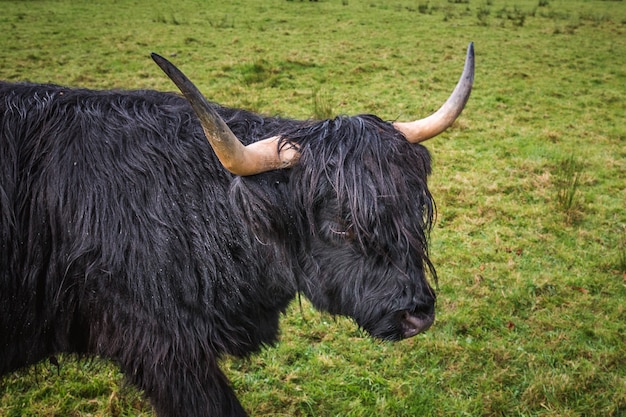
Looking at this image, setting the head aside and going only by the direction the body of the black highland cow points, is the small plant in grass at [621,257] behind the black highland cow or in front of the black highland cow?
in front

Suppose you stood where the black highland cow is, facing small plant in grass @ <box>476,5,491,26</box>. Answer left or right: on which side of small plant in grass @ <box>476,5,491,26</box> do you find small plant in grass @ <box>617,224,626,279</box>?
right

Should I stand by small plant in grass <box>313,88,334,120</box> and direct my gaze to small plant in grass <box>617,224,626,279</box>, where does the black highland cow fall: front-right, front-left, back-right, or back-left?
front-right

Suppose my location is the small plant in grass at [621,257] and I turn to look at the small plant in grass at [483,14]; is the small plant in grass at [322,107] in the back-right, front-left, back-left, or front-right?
front-left

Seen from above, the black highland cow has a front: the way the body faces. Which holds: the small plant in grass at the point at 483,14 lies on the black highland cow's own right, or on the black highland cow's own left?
on the black highland cow's own left

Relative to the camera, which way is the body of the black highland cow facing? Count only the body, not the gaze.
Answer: to the viewer's right

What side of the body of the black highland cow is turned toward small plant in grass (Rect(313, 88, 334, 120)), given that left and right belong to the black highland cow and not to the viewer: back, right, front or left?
left

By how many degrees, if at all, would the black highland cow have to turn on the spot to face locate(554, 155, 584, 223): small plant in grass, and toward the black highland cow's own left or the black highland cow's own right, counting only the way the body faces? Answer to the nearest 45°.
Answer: approximately 45° to the black highland cow's own left

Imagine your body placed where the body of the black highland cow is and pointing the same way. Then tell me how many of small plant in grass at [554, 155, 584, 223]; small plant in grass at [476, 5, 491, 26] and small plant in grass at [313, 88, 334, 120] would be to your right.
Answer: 0

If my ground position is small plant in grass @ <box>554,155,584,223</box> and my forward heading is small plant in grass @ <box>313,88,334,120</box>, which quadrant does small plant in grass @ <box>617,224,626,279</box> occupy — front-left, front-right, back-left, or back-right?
back-left

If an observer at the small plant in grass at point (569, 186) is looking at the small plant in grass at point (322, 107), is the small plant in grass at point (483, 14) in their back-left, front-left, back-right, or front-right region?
front-right
